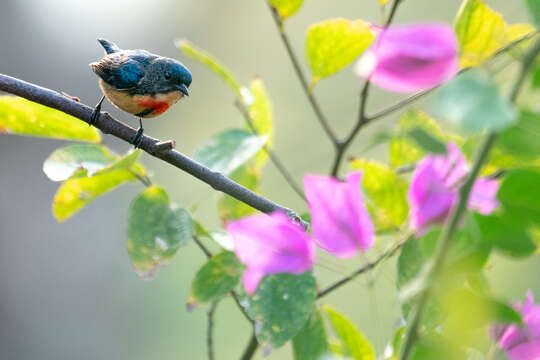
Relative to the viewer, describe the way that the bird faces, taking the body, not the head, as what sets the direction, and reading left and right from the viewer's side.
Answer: facing the viewer and to the right of the viewer

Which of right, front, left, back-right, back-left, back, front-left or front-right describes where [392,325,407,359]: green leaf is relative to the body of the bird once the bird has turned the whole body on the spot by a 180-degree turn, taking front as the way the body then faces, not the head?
back-left

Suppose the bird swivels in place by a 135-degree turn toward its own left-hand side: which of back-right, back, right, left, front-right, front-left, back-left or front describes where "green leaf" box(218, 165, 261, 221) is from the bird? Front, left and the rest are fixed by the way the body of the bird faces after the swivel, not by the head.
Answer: right

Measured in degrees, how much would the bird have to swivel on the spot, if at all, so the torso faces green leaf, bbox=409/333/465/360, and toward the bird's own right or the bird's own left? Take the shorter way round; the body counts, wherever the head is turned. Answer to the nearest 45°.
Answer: approximately 45° to the bird's own right

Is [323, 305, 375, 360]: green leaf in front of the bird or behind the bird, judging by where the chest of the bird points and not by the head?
in front

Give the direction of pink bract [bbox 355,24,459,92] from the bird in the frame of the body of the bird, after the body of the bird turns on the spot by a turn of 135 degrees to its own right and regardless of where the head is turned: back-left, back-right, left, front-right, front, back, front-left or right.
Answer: back

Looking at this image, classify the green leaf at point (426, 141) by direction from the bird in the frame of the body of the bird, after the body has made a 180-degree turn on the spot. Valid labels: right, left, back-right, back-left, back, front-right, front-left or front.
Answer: back-right

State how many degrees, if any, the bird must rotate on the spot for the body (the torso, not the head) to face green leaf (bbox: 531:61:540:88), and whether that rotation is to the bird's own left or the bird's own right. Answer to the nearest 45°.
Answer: approximately 45° to the bird's own left
